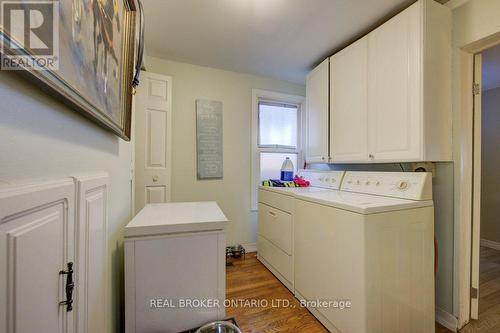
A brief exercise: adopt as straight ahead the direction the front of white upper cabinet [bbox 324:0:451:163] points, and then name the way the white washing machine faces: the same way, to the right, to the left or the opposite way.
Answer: the same way

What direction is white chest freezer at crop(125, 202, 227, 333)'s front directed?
toward the camera

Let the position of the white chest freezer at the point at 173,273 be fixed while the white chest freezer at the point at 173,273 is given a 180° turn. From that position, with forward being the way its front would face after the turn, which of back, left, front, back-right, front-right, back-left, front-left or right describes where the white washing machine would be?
right

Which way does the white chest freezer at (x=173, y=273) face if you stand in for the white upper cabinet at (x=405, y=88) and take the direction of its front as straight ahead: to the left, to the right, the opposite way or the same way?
to the left

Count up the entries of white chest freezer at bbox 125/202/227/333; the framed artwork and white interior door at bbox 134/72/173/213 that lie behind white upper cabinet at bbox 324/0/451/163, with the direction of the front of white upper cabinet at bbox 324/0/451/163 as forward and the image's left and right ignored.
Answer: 0

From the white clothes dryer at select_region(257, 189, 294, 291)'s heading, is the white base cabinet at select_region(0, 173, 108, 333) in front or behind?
in front

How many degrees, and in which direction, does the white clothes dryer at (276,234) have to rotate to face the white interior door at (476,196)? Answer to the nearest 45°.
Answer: approximately 135° to its left

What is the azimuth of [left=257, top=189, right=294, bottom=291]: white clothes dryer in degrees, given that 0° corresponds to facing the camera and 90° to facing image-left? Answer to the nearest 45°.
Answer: approximately 45°

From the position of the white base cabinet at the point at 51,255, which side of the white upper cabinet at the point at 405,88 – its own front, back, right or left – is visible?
front

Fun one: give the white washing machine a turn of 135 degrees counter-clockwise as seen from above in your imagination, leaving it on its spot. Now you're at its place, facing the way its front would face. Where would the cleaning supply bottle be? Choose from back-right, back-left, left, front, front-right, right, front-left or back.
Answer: back-left

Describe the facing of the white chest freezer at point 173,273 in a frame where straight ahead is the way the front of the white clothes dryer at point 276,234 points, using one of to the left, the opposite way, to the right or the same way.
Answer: to the left

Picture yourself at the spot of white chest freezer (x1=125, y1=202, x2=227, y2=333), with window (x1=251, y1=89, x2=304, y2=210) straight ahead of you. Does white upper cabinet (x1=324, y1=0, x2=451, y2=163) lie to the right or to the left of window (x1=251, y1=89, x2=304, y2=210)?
right

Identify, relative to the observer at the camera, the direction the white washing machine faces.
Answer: facing the viewer and to the left of the viewer

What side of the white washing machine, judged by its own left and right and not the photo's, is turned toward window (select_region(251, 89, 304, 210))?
right

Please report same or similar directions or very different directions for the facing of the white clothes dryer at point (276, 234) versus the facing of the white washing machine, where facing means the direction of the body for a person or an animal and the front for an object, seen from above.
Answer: same or similar directions
